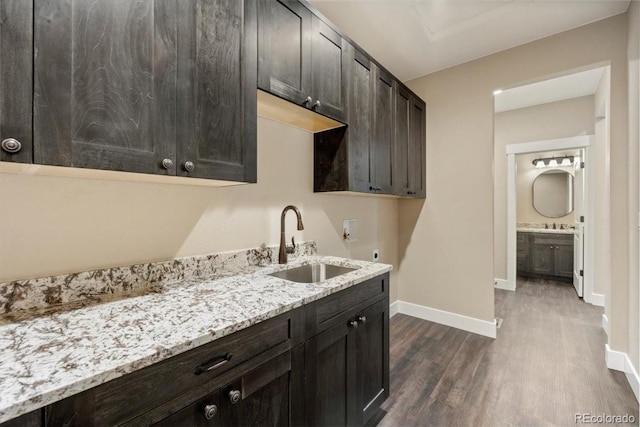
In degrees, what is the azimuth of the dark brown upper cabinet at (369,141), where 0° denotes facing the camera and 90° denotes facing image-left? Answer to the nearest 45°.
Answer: approximately 315°

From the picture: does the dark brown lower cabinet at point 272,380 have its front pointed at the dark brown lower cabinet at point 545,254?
no

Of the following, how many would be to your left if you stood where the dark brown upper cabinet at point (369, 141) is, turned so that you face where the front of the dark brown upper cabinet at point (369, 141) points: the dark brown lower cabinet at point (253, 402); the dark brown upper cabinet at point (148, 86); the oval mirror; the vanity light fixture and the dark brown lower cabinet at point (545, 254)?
3

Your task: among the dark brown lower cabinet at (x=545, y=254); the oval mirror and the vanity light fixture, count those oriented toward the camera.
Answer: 3

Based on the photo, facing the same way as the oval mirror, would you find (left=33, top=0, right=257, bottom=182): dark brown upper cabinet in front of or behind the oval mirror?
in front

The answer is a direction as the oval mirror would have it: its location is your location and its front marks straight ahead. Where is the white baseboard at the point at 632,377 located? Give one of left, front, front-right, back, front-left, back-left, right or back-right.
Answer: front

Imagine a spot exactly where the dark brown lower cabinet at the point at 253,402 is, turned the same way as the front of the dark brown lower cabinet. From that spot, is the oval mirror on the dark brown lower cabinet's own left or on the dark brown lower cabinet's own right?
on the dark brown lower cabinet's own left

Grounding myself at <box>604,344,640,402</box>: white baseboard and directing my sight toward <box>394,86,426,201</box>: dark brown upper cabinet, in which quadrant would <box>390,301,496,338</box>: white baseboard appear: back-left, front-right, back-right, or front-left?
front-right

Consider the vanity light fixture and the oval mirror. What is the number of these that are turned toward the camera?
2

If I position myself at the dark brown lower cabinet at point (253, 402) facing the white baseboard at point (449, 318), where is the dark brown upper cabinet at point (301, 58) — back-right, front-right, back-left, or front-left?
front-left

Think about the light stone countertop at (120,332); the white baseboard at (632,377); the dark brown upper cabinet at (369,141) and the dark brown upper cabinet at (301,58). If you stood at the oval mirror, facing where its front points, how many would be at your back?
0

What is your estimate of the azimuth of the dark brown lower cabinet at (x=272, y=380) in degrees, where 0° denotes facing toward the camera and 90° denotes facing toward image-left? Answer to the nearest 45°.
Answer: approximately 315°

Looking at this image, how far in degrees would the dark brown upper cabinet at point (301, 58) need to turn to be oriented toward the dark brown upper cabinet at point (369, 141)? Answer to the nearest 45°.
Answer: approximately 90° to its left

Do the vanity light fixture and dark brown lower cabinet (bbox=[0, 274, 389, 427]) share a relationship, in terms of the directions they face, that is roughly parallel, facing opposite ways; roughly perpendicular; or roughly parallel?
roughly perpendicular

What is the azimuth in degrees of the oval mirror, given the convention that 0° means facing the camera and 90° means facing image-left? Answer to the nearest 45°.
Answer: approximately 0°

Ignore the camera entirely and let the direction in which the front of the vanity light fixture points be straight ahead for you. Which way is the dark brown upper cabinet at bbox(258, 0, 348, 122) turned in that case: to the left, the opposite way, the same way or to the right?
to the left

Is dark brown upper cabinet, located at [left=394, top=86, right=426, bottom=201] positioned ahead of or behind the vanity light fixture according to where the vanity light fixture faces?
ahead

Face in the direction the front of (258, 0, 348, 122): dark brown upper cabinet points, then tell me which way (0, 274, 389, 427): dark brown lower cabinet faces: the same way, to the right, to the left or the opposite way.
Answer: the same way

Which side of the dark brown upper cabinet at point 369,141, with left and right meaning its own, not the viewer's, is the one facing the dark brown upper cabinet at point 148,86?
right

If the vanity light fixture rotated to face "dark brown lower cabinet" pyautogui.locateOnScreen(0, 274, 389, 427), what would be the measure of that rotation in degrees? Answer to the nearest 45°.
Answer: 0° — it already faces it

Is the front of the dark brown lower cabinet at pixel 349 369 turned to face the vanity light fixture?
no
